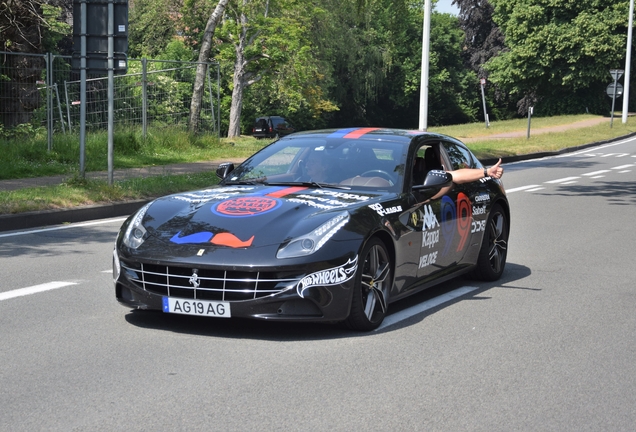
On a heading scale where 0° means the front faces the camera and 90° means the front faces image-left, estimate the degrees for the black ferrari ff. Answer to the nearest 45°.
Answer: approximately 45°

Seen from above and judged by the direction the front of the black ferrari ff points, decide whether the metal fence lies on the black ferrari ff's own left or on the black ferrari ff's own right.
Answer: on the black ferrari ff's own right

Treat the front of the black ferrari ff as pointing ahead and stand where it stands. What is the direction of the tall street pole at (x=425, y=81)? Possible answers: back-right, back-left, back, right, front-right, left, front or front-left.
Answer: back-right
